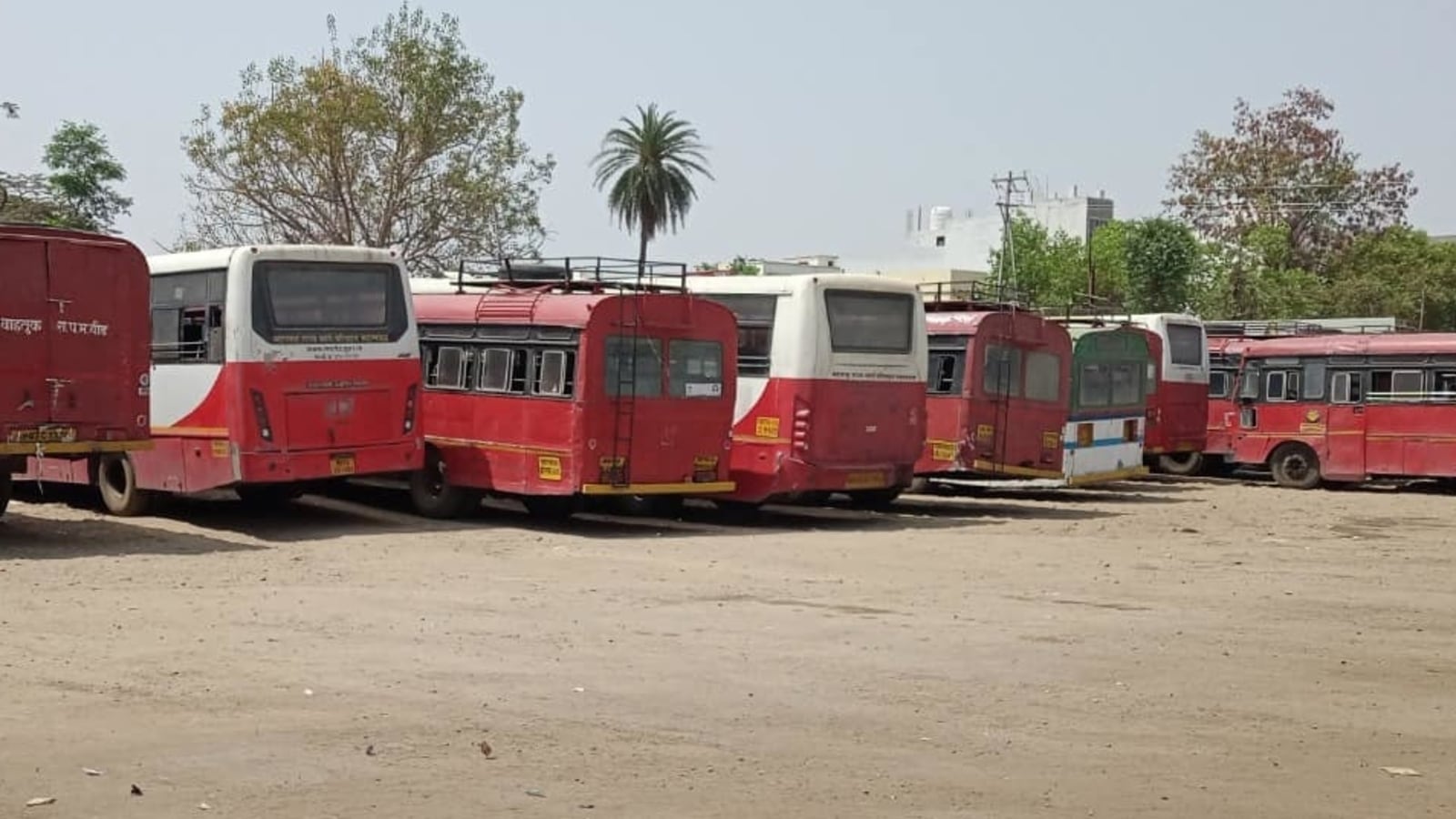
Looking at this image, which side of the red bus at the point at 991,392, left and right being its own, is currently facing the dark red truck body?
left

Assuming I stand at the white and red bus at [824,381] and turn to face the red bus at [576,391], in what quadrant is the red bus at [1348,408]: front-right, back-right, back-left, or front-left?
back-right

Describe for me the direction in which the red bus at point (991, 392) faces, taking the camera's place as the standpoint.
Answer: facing away from the viewer and to the left of the viewer

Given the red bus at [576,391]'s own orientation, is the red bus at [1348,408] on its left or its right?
on its right

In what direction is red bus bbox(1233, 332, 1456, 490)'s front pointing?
to the viewer's left

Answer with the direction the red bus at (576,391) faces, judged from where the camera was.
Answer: facing away from the viewer and to the left of the viewer

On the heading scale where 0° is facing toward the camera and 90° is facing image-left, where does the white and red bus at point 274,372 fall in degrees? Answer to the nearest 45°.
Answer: approximately 135°
